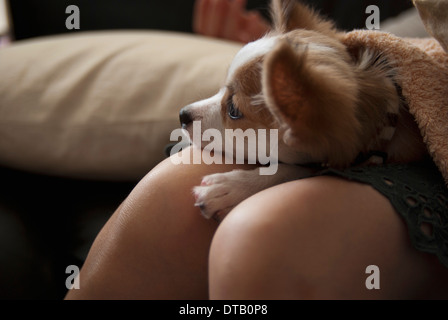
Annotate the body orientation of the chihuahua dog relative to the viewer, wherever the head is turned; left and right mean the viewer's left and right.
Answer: facing to the left of the viewer

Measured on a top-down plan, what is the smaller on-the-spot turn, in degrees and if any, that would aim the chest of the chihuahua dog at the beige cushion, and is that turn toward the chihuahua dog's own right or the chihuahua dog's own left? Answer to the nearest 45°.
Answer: approximately 45° to the chihuahua dog's own right
